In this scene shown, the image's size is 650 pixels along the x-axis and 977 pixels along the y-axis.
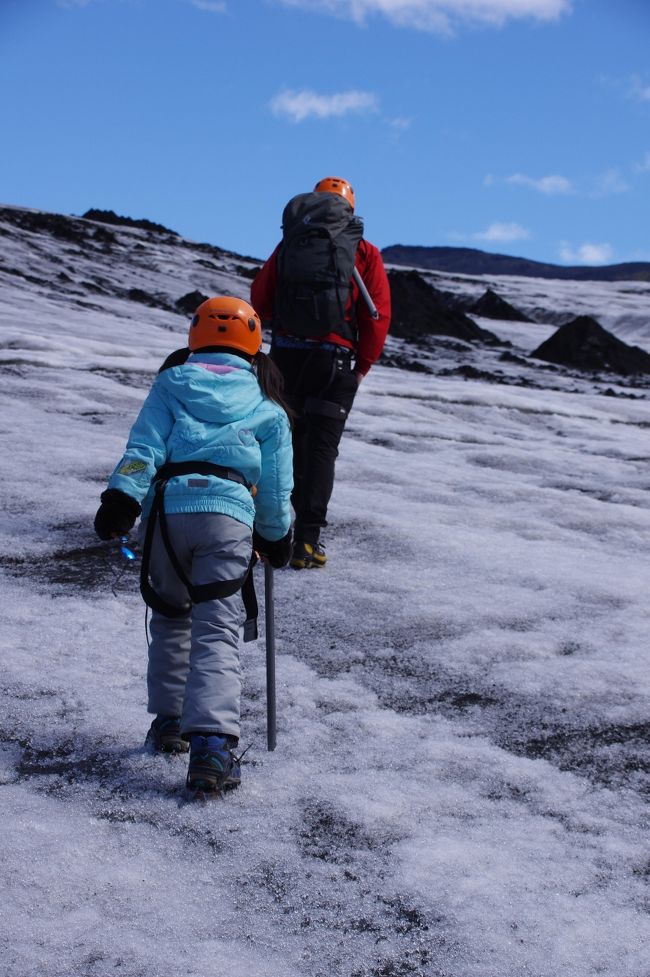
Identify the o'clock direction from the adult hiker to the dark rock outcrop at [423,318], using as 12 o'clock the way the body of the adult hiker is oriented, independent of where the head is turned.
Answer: The dark rock outcrop is roughly at 12 o'clock from the adult hiker.

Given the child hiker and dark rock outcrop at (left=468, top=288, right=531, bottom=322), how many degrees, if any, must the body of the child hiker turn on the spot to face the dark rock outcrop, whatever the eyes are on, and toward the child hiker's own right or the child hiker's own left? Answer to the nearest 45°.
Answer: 0° — they already face it

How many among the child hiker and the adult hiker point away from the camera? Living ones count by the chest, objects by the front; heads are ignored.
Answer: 2

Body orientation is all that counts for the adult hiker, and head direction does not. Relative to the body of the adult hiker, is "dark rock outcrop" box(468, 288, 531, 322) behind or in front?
in front

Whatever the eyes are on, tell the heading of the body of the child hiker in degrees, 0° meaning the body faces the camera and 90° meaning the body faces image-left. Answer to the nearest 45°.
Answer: approximately 180°

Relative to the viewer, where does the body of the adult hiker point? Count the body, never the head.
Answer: away from the camera

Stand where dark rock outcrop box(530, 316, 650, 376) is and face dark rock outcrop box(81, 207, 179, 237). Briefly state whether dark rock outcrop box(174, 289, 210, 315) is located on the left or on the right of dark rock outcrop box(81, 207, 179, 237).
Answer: left
